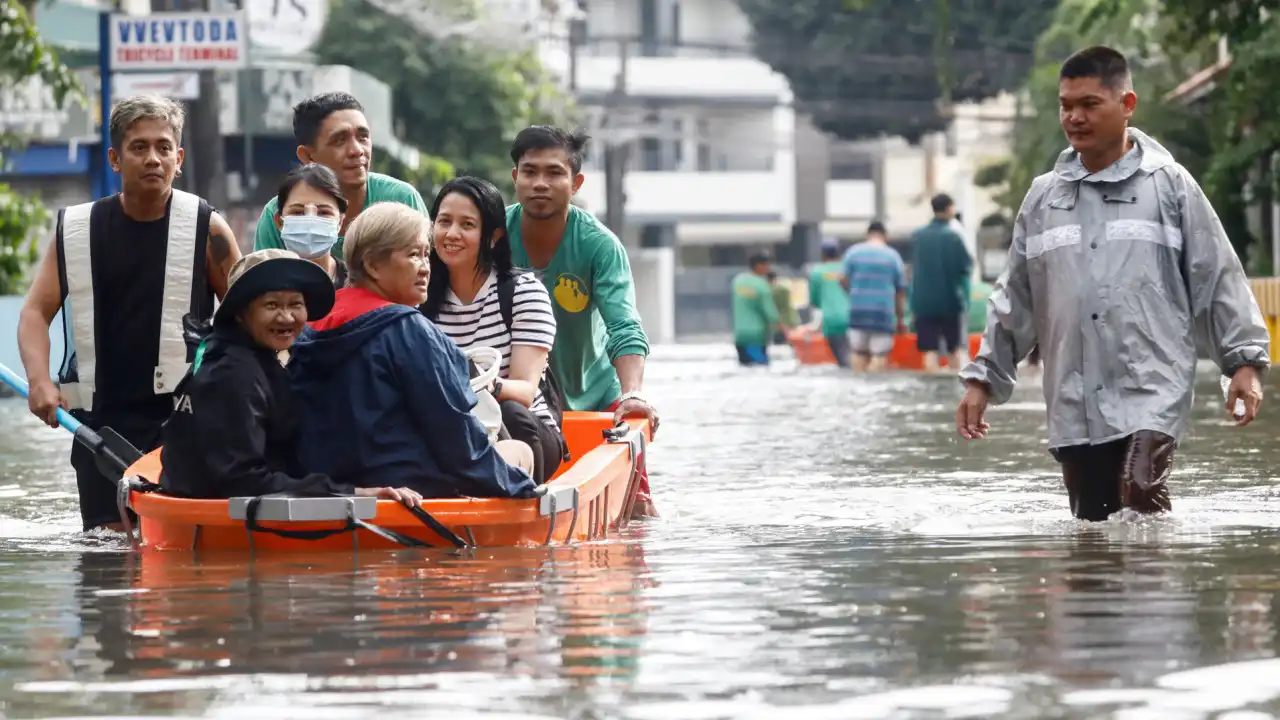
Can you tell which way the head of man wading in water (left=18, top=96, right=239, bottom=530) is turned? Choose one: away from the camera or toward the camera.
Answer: toward the camera

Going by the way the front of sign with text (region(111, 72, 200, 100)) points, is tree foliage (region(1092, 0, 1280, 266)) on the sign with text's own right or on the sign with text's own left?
on the sign with text's own left

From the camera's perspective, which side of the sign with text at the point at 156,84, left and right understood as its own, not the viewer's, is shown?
front

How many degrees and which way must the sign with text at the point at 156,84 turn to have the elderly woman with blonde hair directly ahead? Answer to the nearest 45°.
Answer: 0° — it already faces them

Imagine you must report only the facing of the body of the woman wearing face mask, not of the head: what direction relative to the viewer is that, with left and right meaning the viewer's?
facing the viewer

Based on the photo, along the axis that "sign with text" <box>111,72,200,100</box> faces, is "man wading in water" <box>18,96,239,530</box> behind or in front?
in front

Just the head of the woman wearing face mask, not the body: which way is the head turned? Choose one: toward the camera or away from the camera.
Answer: toward the camera

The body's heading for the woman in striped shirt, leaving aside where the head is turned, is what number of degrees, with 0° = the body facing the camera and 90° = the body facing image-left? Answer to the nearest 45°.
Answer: approximately 45°

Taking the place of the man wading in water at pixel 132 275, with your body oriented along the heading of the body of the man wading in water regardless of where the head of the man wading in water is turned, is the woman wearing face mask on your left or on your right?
on your left

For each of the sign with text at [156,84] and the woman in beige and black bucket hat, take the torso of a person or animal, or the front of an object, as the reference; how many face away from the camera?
0
